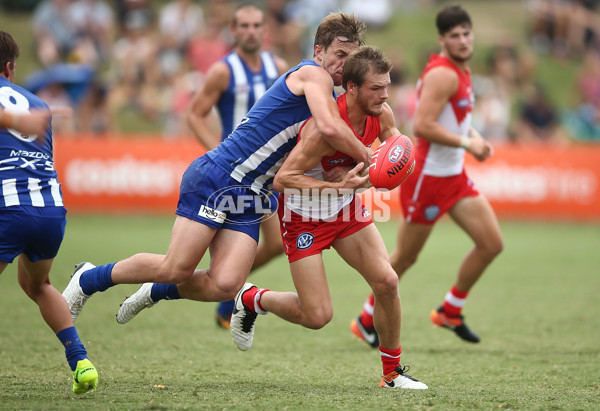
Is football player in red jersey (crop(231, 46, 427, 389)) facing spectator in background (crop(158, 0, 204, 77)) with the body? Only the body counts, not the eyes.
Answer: no

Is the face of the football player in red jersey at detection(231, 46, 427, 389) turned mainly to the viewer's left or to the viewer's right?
to the viewer's right

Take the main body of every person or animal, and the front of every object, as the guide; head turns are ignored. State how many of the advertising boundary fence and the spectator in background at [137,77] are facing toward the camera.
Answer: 2

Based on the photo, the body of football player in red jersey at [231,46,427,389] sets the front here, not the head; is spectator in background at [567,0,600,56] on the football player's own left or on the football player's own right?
on the football player's own left

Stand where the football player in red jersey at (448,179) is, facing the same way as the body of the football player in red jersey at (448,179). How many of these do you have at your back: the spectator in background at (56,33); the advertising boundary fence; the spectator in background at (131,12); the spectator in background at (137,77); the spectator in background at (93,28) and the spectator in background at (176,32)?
6

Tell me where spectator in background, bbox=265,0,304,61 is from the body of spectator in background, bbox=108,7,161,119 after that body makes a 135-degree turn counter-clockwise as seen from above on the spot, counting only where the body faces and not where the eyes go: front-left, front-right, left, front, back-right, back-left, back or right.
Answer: front-right

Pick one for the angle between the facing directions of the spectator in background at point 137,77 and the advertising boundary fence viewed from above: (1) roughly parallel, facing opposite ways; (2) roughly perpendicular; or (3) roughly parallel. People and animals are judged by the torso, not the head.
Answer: roughly parallel

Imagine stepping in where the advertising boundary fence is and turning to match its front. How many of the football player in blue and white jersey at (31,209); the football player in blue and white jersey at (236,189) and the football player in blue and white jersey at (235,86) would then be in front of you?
3

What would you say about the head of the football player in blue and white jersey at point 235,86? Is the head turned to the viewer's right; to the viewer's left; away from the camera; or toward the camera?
toward the camera

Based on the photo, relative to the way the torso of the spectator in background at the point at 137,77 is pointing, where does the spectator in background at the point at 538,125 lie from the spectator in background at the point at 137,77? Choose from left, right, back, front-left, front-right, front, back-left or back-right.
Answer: left

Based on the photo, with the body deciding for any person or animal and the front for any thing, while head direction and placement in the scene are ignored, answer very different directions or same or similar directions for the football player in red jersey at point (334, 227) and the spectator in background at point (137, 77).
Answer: same or similar directions

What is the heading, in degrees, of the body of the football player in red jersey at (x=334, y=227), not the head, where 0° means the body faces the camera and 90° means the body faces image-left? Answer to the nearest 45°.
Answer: approximately 315°

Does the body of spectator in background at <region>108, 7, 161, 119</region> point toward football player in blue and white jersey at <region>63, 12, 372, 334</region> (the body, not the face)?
yes

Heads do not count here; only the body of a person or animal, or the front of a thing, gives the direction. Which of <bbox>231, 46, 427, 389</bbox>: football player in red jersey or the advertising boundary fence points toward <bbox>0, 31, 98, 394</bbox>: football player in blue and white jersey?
the advertising boundary fence

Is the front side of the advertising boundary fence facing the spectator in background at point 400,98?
no

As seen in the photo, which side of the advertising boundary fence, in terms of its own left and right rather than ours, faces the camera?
front

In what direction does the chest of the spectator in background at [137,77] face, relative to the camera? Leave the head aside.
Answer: toward the camera

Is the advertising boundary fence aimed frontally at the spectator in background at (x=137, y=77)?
no

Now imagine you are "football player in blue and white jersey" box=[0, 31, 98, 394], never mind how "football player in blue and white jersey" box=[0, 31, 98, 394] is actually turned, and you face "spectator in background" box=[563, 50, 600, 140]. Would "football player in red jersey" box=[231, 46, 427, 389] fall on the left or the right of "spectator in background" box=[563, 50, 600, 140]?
right

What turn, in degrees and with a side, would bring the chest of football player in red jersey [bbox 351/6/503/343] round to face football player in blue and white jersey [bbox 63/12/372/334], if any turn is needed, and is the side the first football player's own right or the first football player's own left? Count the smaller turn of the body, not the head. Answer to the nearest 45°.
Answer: approximately 90° to the first football player's own right
